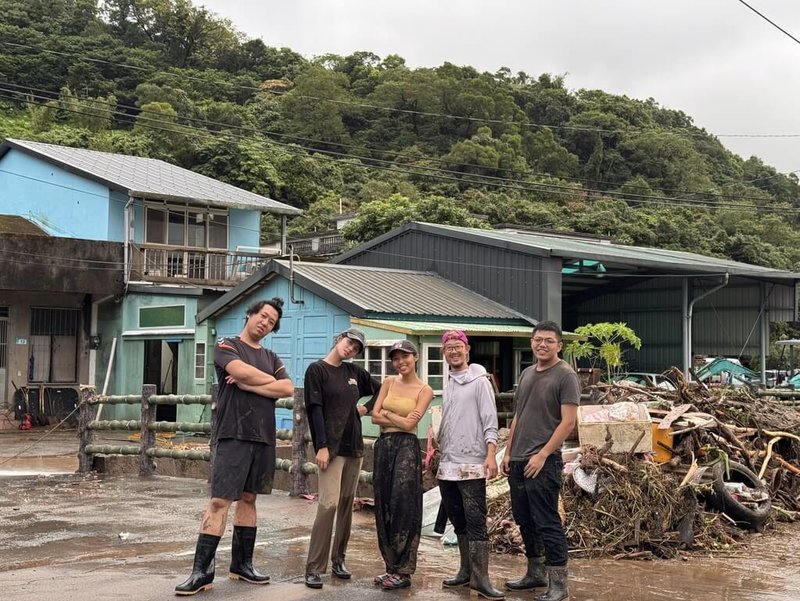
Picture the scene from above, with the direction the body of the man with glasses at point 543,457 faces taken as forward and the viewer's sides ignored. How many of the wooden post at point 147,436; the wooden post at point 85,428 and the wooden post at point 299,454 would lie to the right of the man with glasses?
3

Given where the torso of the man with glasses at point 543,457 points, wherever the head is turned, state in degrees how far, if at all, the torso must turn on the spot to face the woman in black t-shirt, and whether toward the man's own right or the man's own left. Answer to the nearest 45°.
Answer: approximately 45° to the man's own right

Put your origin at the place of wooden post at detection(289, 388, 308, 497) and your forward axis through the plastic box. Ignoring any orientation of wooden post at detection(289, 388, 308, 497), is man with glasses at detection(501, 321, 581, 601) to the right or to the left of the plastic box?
right

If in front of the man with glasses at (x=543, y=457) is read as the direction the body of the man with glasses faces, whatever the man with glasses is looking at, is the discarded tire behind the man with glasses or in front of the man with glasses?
behind

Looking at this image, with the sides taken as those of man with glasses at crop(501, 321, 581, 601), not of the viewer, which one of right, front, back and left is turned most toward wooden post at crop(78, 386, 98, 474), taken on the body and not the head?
right

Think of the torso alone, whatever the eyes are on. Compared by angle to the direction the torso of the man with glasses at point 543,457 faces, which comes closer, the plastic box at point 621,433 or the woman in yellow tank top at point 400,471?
the woman in yellow tank top

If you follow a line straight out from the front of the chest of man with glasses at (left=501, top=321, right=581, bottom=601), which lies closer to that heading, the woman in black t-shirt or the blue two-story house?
the woman in black t-shirt

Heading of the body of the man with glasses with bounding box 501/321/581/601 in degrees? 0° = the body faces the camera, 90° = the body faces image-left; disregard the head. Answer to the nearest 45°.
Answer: approximately 45°

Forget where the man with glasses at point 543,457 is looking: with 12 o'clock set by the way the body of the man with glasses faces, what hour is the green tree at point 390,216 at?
The green tree is roughly at 4 o'clock from the man with glasses.

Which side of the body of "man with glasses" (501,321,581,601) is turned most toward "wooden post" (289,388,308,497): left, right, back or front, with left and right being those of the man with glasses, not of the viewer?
right
